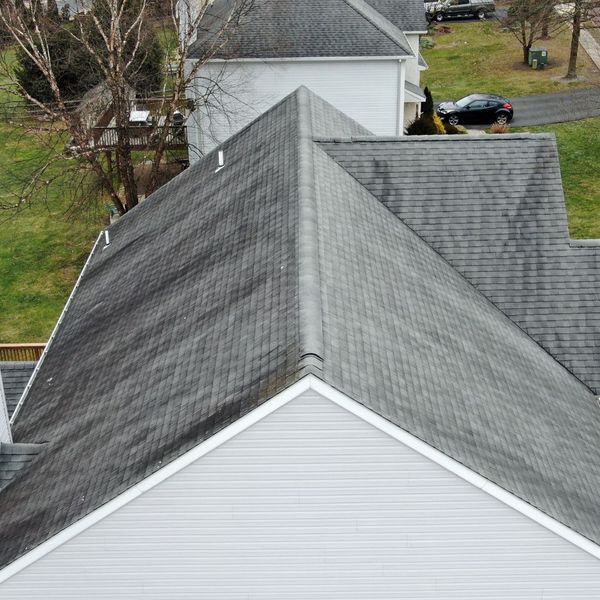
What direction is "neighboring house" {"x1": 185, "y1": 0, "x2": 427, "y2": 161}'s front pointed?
to the viewer's right

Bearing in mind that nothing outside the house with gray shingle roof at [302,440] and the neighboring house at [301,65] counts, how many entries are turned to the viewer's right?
2

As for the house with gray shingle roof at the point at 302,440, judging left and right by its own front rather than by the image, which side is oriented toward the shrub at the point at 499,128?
left

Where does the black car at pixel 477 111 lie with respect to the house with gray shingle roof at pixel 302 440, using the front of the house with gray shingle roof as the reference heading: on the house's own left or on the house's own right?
on the house's own left

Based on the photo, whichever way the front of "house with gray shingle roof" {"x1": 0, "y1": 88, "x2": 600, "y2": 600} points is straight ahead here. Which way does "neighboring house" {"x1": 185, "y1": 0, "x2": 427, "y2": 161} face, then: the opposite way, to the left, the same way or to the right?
the same way

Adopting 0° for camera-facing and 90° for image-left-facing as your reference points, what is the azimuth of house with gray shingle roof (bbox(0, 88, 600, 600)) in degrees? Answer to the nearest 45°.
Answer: approximately 270°
